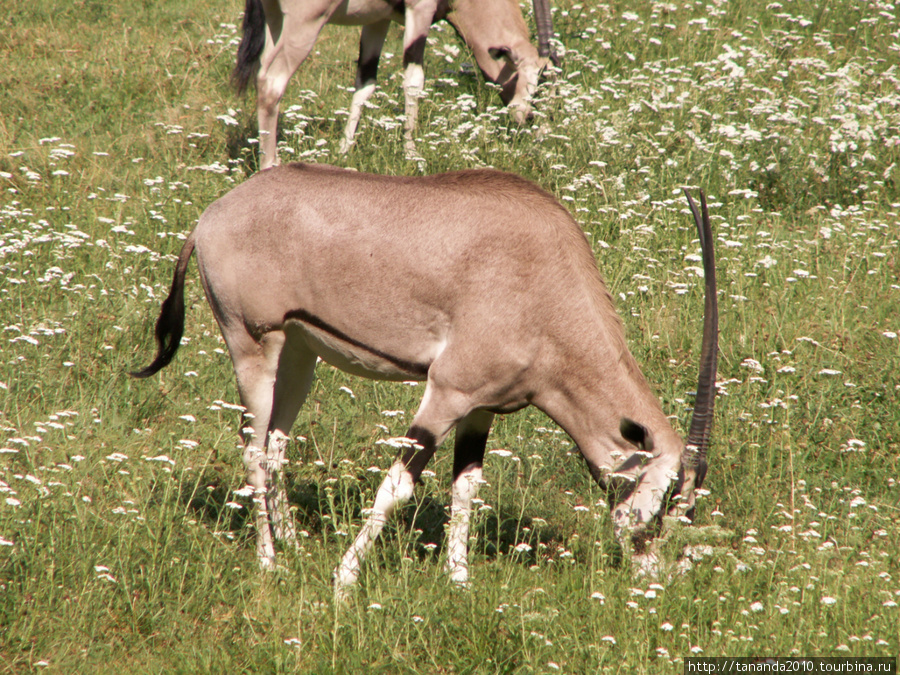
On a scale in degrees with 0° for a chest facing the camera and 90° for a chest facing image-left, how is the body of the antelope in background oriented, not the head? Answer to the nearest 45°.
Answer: approximately 270°

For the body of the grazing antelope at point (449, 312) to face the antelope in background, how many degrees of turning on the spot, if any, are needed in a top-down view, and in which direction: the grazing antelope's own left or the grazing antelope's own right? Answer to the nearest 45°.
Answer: approximately 90° to the grazing antelope's own left

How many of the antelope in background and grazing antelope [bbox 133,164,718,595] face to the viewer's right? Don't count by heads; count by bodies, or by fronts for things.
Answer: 2

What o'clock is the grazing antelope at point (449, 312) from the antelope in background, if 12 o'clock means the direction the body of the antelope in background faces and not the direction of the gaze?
The grazing antelope is roughly at 3 o'clock from the antelope in background.

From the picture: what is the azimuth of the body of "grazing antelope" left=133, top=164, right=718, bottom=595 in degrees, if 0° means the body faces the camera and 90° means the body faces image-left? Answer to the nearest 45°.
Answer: approximately 270°
